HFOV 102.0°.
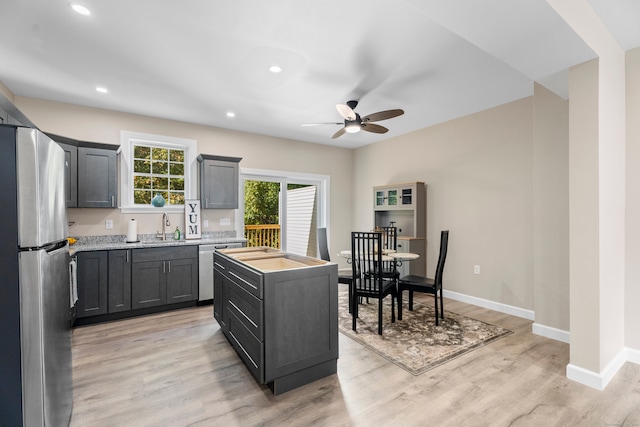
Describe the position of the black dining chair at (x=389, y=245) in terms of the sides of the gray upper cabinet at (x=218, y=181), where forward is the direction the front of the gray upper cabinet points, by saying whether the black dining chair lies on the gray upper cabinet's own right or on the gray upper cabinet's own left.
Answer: on the gray upper cabinet's own left

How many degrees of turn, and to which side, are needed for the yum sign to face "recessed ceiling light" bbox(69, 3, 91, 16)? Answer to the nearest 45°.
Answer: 0° — it already faces it

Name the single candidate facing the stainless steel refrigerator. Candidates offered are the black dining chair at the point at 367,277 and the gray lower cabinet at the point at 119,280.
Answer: the gray lower cabinet

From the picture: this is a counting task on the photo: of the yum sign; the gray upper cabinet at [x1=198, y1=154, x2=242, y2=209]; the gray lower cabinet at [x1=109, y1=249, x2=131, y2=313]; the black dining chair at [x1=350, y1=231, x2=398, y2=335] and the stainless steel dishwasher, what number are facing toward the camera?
4

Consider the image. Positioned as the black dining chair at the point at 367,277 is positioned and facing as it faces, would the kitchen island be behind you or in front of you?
behind

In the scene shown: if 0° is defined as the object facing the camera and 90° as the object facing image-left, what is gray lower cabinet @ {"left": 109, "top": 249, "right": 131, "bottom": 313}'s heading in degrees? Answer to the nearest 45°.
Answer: approximately 0°

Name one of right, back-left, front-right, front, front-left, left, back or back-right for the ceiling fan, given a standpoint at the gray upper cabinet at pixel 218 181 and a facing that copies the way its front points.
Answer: front-left

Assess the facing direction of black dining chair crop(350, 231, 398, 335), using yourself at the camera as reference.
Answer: facing away from the viewer and to the right of the viewer

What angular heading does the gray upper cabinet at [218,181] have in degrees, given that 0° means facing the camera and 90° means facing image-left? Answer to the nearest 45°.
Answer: approximately 0°

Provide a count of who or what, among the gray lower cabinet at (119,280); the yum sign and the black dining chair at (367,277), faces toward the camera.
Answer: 2

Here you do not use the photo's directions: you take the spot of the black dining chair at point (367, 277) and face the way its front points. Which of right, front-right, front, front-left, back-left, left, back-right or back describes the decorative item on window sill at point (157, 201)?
back-left
